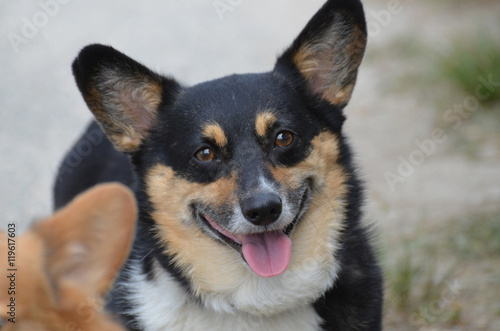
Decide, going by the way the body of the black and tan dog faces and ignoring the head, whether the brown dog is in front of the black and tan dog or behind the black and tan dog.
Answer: in front

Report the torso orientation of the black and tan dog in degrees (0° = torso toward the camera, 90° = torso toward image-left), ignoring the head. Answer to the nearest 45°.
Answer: approximately 0°
